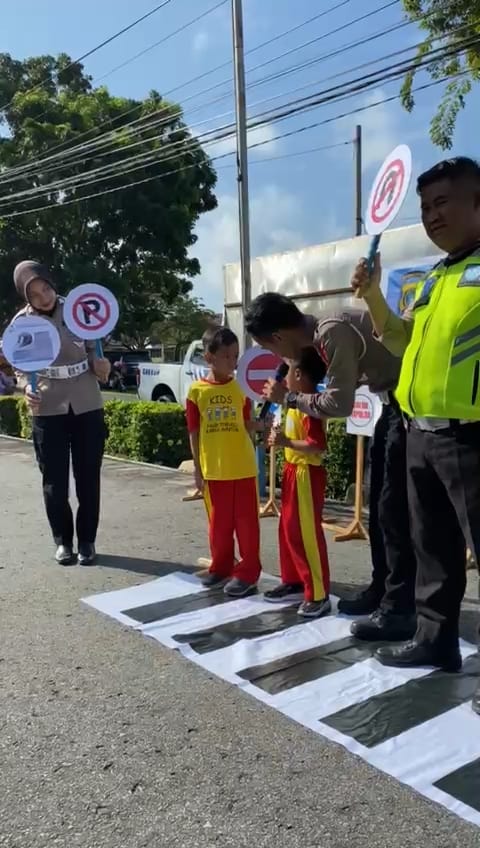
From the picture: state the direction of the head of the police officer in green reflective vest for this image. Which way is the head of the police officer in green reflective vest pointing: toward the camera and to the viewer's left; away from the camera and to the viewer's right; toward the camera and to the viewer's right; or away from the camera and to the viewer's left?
toward the camera and to the viewer's left

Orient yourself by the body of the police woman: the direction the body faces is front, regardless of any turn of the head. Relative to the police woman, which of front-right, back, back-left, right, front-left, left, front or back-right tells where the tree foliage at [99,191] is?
back

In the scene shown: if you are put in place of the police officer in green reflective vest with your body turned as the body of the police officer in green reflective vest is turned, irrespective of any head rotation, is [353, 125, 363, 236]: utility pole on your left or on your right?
on your right

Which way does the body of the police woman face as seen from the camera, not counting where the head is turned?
toward the camera

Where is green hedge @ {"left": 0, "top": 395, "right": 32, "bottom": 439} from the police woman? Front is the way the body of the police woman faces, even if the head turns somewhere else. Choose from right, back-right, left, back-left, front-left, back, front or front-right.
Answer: back

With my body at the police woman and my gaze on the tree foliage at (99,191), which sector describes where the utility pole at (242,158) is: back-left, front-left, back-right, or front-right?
front-right

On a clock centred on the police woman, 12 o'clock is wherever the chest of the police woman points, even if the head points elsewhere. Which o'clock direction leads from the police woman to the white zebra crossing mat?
The white zebra crossing mat is roughly at 11 o'clock from the police woman.

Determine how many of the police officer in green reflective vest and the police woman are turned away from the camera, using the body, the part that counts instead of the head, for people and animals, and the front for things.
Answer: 0

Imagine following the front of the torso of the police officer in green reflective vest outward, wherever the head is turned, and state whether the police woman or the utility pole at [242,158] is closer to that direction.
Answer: the police woman

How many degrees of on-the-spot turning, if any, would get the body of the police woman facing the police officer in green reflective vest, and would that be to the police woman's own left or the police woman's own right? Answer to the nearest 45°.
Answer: approximately 45° to the police woman's own left
